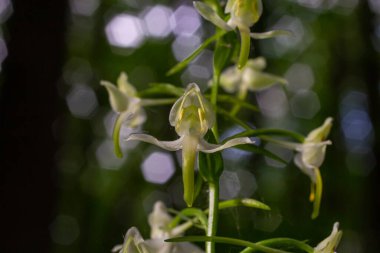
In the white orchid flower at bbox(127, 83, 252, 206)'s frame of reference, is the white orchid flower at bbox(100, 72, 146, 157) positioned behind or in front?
behind

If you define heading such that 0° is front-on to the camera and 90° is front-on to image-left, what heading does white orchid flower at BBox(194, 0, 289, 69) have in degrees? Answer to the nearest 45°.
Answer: approximately 0°

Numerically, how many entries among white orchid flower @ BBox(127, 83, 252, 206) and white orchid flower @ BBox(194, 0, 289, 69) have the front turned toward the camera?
2

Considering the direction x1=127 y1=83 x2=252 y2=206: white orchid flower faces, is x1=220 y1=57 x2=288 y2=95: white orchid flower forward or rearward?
rearward
